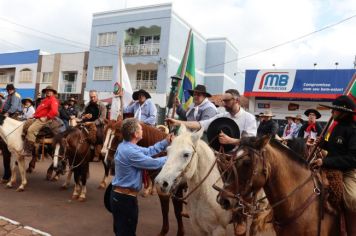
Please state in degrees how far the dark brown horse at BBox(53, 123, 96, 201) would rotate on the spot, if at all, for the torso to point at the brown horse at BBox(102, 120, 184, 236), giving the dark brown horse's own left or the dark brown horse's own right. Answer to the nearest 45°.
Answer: approximately 90° to the dark brown horse's own left

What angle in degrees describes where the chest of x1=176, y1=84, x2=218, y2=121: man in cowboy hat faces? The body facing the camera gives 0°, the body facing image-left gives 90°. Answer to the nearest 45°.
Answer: approximately 45°

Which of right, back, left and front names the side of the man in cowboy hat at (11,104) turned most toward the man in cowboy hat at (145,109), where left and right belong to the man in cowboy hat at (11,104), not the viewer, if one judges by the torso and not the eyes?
left

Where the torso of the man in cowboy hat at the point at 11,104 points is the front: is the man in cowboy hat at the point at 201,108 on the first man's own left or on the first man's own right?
on the first man's own left

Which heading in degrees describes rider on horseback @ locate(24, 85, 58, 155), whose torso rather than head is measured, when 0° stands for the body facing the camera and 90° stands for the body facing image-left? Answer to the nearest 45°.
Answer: approximately 45°
